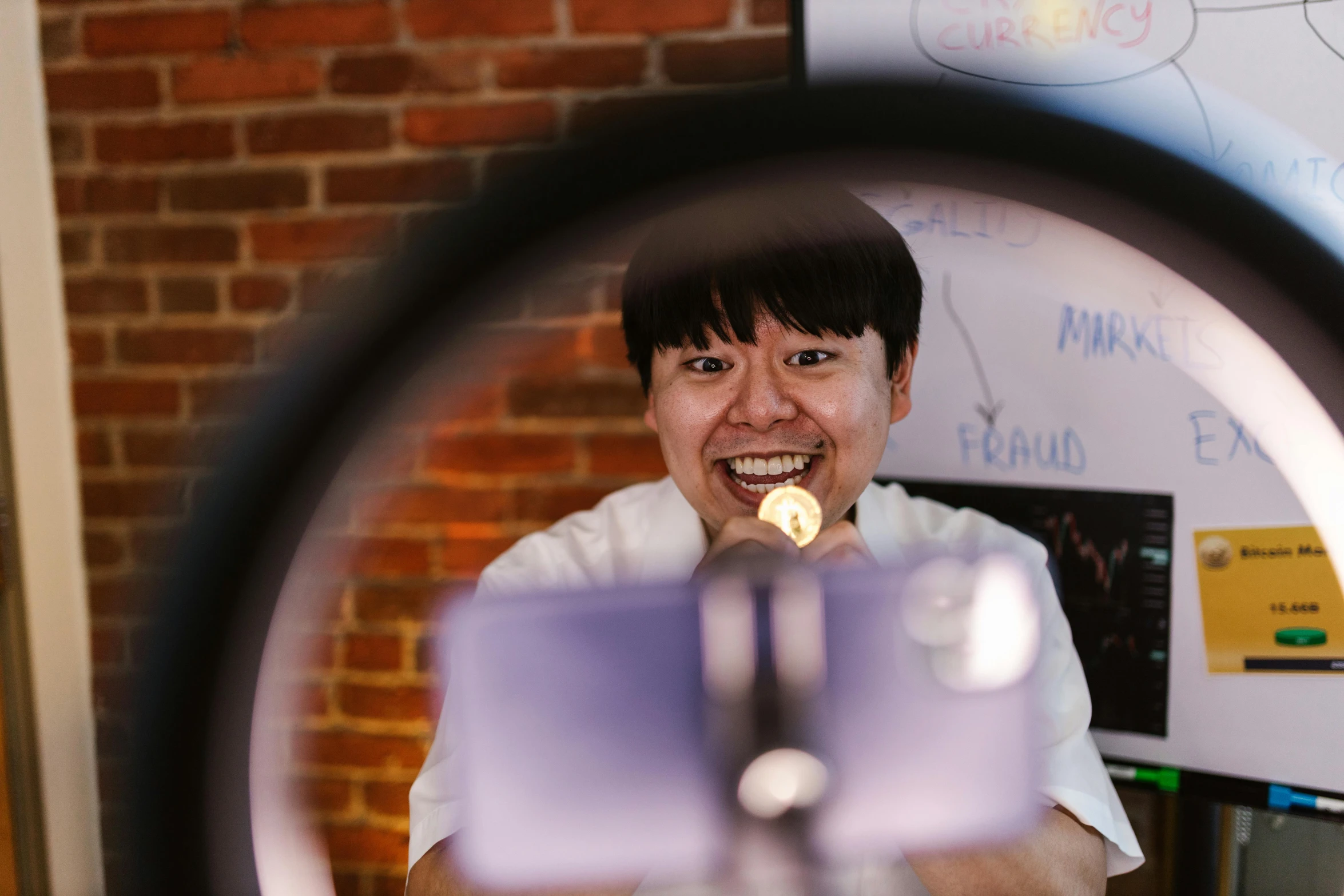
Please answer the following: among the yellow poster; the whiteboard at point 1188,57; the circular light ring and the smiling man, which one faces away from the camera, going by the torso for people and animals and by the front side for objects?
the circular light ring

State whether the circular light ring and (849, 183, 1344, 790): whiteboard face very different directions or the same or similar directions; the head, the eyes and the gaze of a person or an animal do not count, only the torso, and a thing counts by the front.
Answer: very different directions

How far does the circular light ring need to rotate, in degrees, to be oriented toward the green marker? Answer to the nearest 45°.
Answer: approximately 45° to its right

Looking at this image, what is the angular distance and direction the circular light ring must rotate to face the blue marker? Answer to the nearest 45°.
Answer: approximately 45° to its right

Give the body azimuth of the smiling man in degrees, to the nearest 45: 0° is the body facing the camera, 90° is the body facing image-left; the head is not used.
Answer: approximately 0°

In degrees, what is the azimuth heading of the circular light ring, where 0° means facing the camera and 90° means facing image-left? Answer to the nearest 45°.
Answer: approximately 180°
